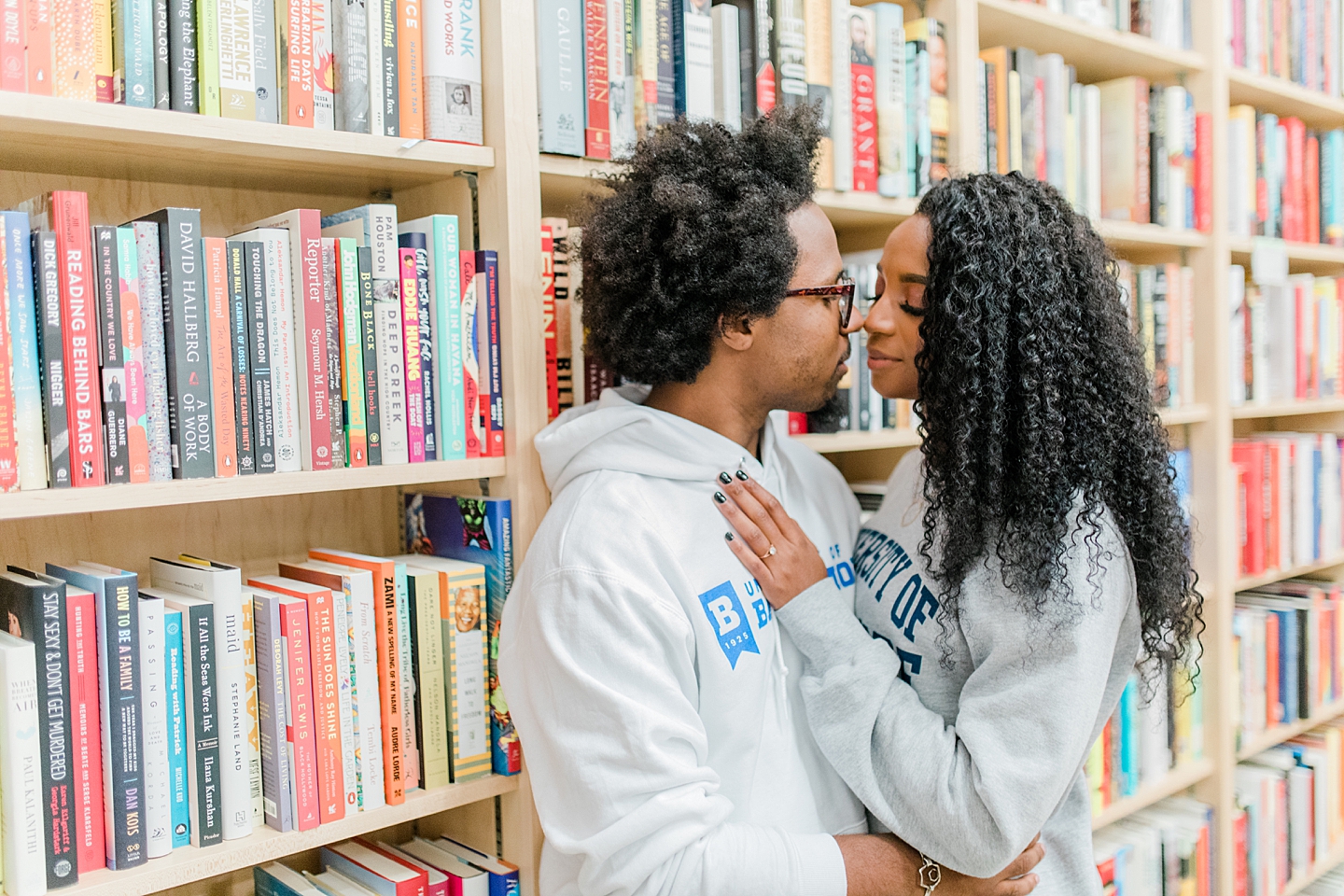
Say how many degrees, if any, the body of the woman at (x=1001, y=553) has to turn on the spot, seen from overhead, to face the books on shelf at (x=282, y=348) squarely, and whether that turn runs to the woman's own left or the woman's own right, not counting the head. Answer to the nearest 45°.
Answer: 0° — they already face it

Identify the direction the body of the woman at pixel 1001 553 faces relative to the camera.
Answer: to the viewer's left

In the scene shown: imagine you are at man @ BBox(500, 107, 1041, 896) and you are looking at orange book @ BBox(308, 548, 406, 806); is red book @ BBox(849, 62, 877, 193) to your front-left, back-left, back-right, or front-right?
back-right

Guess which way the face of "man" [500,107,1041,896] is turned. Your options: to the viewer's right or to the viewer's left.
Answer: to the viewer's right

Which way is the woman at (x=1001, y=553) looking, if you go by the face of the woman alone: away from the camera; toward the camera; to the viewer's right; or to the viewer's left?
to the viewer's left

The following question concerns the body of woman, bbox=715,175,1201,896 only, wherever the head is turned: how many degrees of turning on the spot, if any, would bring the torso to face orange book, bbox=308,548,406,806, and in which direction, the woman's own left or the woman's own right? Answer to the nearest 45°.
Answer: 0° — they already face it
